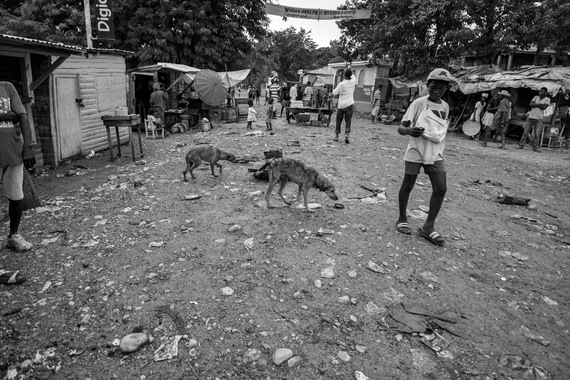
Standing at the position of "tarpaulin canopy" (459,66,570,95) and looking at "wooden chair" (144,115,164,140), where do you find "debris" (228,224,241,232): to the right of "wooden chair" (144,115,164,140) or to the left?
left

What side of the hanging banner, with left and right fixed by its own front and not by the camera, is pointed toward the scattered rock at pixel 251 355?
front

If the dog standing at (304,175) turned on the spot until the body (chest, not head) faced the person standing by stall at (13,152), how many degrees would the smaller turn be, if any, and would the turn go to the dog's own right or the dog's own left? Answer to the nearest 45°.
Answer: approximately 135° to the dog's own right

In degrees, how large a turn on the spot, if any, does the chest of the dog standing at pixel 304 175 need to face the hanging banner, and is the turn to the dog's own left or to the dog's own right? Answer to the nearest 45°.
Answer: approximately 90° to the dog's own left

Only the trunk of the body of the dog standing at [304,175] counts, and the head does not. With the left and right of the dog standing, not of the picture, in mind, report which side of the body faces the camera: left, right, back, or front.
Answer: right
